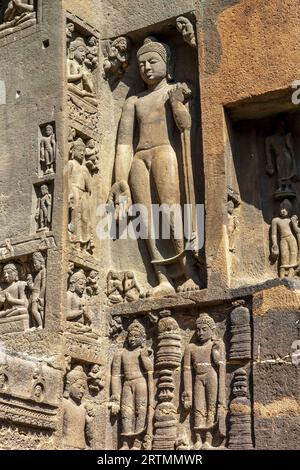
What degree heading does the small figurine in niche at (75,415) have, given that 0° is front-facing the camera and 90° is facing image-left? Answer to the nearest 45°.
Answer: approximately 315°

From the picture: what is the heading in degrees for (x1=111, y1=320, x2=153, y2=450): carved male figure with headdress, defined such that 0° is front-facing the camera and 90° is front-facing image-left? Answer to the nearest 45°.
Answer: approximately 0°

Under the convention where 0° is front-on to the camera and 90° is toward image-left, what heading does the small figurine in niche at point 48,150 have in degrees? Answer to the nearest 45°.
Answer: approximately 0°

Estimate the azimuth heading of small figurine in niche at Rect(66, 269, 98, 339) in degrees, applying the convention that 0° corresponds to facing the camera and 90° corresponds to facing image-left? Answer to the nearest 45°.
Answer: approximately 315°

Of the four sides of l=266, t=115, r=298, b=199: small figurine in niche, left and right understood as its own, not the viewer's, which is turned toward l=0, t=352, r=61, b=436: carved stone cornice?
right
